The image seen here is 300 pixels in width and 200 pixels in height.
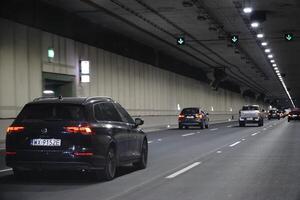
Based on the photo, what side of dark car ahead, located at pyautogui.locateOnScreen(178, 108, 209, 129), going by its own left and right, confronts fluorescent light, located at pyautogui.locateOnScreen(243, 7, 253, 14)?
back

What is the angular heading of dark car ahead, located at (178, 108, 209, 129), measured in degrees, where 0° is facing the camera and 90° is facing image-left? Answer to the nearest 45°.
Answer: approximately 180°

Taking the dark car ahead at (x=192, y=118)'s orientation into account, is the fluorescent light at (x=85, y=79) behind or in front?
behind

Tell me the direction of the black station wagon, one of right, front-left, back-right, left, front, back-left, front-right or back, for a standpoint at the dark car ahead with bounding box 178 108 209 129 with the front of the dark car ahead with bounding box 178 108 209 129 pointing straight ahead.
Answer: back
